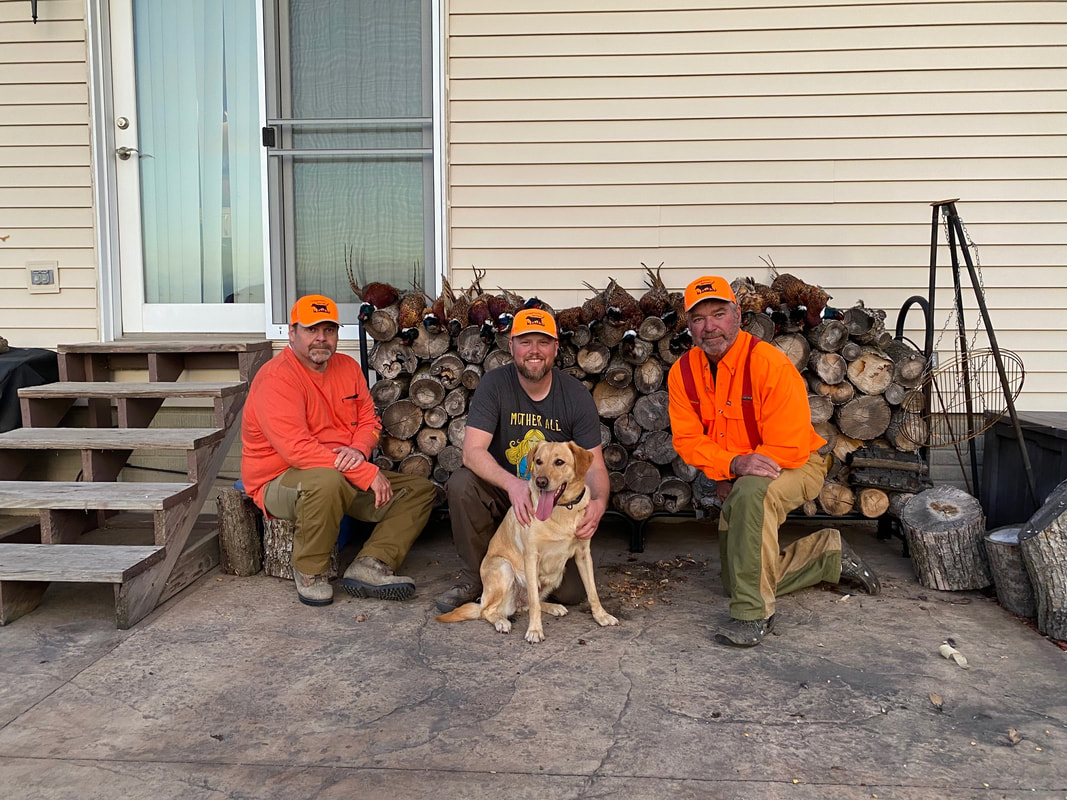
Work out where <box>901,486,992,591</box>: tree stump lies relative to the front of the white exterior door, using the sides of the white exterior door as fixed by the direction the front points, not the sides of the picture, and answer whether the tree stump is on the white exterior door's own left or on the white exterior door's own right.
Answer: on the white exterior door's own left

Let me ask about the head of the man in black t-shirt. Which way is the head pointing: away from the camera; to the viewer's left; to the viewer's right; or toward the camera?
toward the camera

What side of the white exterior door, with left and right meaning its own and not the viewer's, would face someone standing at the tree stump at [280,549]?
front

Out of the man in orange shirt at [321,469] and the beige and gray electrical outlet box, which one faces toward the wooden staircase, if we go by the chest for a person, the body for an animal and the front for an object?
the beige and gray electrical outlet box

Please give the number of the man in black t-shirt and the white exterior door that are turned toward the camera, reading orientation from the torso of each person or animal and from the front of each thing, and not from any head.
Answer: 2

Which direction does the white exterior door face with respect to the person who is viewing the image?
facing the viewer

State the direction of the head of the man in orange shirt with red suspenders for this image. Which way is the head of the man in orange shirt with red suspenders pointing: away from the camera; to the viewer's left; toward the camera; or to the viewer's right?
toward the camera

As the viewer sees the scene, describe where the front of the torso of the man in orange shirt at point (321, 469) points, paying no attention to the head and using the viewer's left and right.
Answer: facing the viewer and to the right of the viewer

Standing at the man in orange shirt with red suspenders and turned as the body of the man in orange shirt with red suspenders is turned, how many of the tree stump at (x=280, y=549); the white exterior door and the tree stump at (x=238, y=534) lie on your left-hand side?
0

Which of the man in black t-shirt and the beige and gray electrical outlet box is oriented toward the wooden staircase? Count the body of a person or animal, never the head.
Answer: the beige and gray electrical outlet box

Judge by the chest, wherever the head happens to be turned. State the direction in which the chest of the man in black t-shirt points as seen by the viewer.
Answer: toward the camera

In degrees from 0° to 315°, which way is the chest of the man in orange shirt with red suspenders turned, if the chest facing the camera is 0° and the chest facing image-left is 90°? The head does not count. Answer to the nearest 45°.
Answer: approximately 45°
